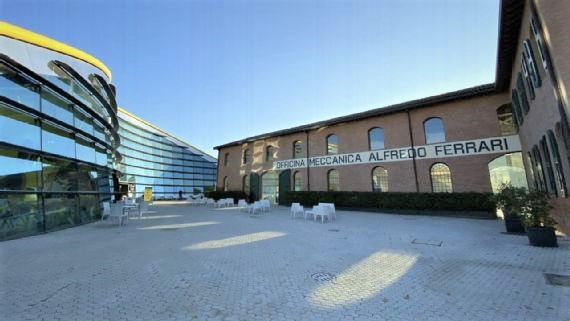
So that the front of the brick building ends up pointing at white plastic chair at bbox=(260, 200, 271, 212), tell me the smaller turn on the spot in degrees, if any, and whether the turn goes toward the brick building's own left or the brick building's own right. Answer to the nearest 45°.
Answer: approximately 45° to the brick building's own right

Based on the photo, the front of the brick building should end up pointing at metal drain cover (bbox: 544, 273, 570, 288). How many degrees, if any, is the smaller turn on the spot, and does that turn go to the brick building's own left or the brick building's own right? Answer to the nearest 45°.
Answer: approximately 45° to the brick building's own left

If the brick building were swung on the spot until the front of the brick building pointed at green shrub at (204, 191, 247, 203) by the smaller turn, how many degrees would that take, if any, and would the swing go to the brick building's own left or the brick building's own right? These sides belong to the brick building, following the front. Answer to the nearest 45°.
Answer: approximately 45° to the brick building's own right

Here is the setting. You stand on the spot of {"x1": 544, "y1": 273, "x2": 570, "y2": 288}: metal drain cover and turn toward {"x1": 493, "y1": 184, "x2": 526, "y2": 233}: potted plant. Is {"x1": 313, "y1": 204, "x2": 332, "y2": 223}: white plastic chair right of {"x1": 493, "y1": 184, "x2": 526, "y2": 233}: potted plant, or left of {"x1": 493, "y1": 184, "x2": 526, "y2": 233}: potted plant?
left

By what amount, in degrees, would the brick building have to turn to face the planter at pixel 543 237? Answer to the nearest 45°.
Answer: approximately 45° to its left

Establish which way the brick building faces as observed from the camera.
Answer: facing the viewer and to the left of the viewer

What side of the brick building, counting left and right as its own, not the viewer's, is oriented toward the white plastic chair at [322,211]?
front

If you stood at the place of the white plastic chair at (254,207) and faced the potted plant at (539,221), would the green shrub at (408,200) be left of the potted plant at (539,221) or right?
left
